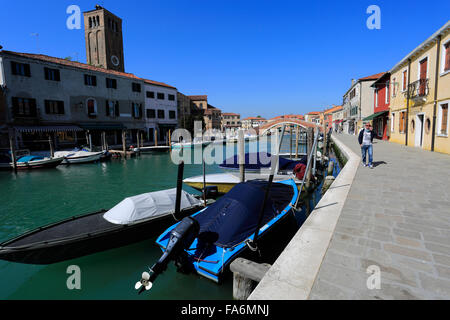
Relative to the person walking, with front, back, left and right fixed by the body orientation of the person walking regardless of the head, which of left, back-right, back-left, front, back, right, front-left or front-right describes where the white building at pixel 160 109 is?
back-right

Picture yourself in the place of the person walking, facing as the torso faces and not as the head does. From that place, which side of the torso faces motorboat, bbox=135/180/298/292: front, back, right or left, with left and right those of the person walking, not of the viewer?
front

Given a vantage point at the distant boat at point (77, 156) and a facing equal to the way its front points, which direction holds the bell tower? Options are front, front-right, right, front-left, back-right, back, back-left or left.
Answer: left

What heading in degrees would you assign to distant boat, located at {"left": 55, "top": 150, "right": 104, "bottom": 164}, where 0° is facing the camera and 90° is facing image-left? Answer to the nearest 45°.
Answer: approximately 270°

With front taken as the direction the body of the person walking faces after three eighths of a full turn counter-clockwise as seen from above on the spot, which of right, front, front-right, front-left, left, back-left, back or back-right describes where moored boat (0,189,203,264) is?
back

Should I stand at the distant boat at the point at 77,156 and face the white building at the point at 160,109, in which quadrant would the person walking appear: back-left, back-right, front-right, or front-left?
back-right

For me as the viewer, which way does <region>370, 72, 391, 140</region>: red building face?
facing the viewer and to the left of the viewer

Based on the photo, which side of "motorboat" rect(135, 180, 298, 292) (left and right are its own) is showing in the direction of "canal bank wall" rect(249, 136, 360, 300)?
right

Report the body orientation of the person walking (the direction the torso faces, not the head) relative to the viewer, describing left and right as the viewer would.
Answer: facing the viewer

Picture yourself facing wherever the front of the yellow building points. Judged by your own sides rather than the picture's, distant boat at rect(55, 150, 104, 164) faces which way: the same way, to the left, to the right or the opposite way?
the opposite way

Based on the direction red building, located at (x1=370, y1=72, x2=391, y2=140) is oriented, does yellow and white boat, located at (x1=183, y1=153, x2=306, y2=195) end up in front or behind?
in front

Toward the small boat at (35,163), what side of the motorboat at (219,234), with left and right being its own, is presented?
left

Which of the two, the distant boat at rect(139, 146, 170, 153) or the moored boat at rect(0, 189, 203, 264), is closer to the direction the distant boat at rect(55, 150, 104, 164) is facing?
the distant boat

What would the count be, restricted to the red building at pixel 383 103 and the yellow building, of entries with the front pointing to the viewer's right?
0
